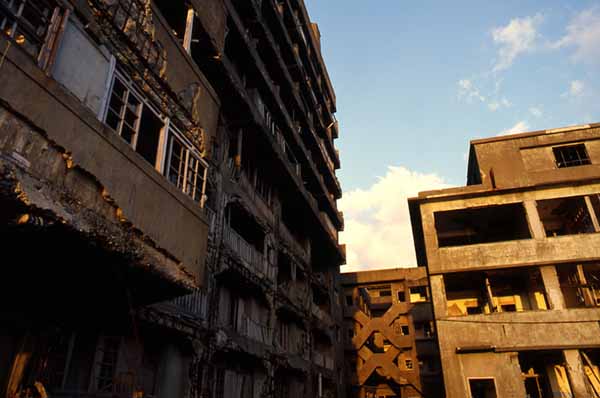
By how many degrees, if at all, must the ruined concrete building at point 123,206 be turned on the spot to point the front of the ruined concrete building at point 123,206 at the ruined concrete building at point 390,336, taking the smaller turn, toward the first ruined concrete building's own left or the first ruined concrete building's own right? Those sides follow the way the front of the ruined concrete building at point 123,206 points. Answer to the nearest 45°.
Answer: approximately 90° to the first ruined concrete building's own left

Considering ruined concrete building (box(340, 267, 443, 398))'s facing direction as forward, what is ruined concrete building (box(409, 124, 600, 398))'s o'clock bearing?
ruined concrete building (box(409, 124, 600, 398)) is roughly at 11 o'clock from ruined concrete building (box(340, 267, 443, 398)).

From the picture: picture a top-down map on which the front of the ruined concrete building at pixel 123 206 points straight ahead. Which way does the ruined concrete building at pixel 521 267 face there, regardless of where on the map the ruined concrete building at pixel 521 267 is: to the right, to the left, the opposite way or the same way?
to the right

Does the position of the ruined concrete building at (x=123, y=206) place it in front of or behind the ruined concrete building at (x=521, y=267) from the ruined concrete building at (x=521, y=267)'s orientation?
in front

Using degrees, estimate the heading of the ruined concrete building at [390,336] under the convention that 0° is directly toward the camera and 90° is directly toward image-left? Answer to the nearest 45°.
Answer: approximately 0°

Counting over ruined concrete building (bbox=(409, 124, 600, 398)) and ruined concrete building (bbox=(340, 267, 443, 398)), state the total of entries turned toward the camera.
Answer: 2

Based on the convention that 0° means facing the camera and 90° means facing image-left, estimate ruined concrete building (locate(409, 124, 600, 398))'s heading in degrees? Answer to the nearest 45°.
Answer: approximately 0°

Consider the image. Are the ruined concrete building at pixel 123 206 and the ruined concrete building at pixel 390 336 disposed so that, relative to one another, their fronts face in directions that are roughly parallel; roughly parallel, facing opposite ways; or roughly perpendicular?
roughly perpendicular

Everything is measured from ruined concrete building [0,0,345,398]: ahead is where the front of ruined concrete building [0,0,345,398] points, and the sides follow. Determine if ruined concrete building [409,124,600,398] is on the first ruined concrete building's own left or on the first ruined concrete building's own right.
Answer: on the first ruined concrete building's own left
